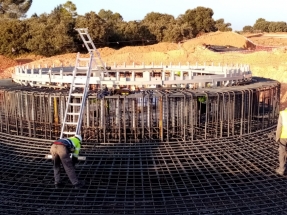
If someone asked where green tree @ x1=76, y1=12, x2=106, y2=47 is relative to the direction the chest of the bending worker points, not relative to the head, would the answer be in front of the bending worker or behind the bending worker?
in front

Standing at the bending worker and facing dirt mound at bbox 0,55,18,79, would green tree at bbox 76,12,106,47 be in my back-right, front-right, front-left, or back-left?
front-right

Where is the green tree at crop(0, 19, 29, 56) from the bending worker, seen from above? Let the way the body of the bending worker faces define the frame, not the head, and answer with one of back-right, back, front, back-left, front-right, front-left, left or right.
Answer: front-left
